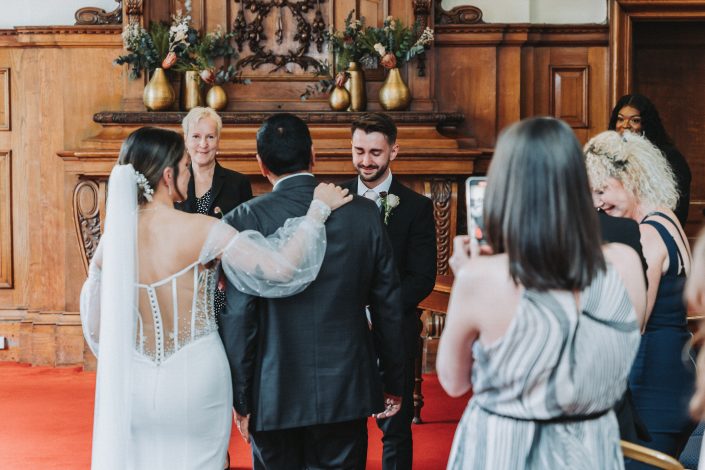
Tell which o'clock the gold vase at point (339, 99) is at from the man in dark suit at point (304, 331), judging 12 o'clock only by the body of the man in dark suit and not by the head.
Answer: The gold vase is roughly at 12 o'clock from the man in dark suit.

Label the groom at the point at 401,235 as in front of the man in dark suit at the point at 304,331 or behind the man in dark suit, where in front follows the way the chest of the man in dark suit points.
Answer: in front

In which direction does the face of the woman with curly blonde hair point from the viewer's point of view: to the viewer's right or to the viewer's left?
to the viewer's left

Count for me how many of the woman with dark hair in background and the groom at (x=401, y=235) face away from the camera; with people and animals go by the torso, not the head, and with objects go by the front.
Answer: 0

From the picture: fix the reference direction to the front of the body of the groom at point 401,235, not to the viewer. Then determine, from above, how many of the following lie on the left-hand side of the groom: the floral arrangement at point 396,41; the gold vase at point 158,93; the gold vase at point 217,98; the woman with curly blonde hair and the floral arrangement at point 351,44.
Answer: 1

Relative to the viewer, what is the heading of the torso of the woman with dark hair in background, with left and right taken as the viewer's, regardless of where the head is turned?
facing the viewer and to the left of the viewer

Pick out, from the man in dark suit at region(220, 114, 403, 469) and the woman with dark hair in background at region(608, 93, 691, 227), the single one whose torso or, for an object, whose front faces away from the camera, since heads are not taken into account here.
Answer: the man in dark suit

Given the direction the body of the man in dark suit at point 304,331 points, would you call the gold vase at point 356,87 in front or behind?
in front

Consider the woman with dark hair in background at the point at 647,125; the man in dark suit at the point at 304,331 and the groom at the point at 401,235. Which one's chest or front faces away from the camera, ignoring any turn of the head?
the man in dark suit

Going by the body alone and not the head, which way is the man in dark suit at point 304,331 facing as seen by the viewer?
away from the camera

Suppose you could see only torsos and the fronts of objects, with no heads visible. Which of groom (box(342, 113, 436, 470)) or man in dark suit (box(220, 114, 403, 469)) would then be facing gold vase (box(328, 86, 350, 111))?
the man in dark suit

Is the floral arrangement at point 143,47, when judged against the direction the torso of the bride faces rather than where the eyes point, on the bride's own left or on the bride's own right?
on the bride's own left

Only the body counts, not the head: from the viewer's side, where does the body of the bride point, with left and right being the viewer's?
facing away from the viewer and to the right of the viewer

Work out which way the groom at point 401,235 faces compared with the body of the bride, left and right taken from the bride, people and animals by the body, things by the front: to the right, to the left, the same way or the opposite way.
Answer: the opposite way

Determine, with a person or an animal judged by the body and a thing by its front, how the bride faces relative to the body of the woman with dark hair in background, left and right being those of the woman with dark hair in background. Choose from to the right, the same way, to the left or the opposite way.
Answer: the opposite way

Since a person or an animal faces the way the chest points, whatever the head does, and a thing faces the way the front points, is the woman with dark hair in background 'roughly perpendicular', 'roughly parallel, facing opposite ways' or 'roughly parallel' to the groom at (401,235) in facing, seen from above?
roughly parallel

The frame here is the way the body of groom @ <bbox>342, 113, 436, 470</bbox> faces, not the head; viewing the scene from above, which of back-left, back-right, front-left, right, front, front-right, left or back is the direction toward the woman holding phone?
front-left
